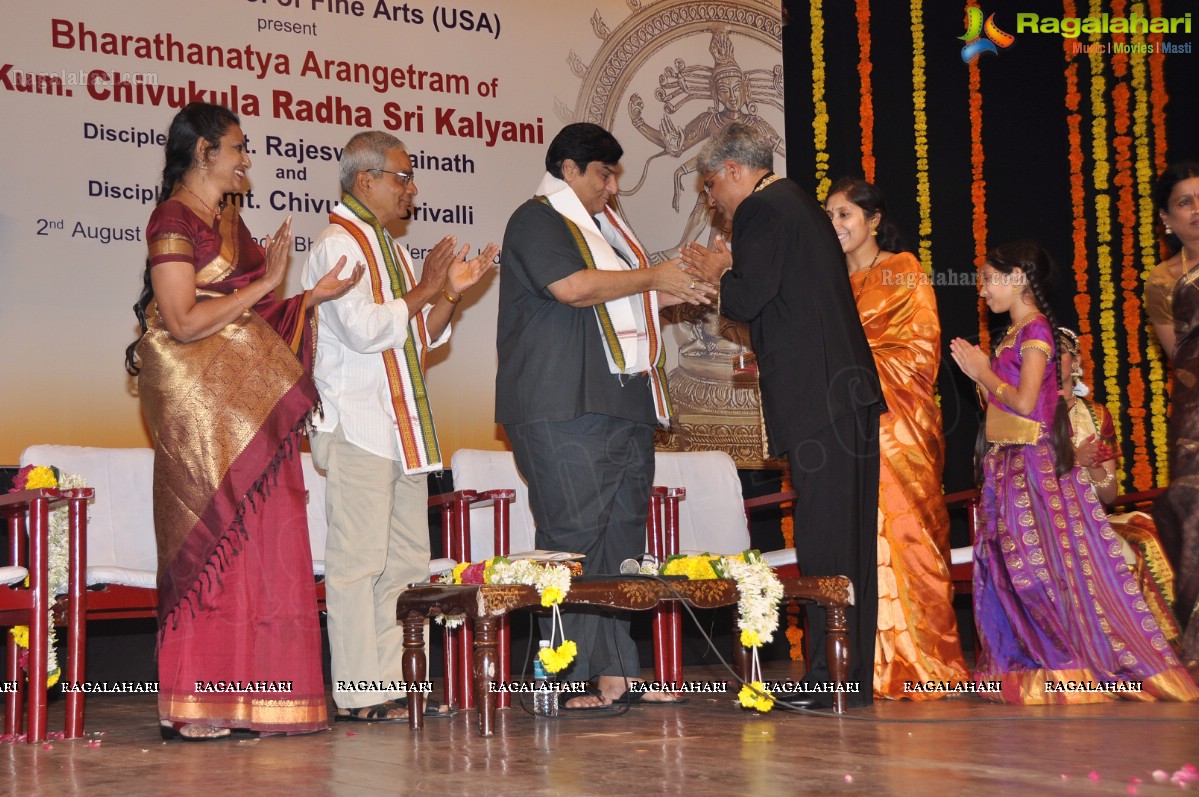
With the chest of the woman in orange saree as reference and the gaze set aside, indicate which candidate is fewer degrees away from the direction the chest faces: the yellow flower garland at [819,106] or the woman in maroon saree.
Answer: the woman in maroon saree

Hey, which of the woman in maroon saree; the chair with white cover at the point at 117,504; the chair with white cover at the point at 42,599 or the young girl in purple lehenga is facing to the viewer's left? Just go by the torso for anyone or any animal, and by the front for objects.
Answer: the young girl in purple lehenga

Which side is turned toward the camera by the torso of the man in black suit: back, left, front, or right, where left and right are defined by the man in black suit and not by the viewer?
left

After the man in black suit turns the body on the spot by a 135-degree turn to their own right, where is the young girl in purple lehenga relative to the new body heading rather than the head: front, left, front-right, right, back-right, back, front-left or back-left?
front

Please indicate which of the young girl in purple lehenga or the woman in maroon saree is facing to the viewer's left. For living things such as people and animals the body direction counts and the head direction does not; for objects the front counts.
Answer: the young girl in purple lehenga

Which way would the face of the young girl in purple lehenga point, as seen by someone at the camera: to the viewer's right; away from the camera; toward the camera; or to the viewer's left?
to the viewer's left

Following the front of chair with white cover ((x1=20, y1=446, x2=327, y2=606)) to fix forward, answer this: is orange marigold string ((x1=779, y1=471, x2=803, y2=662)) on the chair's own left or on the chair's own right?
on the chair's own left

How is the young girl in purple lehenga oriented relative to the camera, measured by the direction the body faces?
to the viewer's left

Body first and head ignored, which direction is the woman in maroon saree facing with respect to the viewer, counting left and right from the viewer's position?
facing to the right of the viewer

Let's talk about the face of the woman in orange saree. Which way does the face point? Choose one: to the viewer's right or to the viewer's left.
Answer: to the viewer's left
